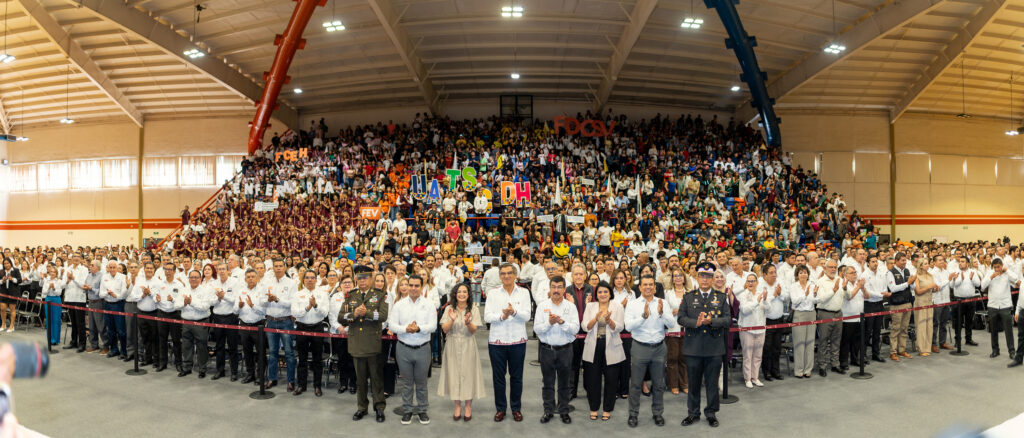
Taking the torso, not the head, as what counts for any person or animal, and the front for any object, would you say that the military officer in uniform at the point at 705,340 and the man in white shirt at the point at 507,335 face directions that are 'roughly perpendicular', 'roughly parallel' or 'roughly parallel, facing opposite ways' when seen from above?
roughly parallel

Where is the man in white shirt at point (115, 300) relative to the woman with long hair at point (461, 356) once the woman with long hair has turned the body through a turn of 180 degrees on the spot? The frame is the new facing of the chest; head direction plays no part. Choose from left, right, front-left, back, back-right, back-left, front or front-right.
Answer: front-left

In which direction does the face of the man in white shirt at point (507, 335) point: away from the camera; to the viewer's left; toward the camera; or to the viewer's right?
toward the camera

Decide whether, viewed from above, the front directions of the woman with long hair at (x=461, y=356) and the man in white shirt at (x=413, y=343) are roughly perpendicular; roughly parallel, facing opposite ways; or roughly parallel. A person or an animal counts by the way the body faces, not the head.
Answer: roughly parallel

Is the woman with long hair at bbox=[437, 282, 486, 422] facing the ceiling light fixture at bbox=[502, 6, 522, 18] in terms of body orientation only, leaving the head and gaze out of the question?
no

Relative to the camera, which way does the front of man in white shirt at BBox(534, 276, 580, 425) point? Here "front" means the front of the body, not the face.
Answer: toward the camera

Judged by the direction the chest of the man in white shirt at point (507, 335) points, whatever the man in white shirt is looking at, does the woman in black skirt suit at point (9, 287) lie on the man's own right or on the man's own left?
on the man's own right

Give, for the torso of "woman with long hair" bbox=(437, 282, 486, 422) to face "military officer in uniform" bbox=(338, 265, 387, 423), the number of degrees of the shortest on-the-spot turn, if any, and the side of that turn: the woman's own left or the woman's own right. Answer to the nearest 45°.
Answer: approximately 90° to the woman's own right

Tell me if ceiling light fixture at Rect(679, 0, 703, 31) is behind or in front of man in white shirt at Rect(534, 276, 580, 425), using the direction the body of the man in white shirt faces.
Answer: behind

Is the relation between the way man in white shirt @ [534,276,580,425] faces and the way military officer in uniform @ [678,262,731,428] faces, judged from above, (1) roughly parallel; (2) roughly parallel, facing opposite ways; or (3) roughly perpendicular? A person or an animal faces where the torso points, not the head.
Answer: roughly parallel

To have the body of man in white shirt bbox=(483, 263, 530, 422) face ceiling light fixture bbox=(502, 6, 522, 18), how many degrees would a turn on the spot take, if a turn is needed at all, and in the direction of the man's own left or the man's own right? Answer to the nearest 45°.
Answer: approximately 180°

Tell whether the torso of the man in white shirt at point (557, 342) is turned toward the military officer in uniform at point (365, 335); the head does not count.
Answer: no

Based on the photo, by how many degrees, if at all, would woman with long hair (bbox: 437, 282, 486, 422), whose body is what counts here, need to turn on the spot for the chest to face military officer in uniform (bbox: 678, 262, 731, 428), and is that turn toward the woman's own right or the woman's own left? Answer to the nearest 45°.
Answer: approximately 90° to the woman's own left

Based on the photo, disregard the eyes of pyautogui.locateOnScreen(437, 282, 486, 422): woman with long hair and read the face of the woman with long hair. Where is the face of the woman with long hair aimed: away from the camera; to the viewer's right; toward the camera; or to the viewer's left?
toward the camera

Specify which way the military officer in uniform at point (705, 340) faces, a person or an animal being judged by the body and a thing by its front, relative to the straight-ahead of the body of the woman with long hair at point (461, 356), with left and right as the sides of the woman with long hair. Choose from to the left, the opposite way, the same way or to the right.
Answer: the same way

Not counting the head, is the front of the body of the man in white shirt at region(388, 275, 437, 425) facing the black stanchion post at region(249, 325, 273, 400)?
no

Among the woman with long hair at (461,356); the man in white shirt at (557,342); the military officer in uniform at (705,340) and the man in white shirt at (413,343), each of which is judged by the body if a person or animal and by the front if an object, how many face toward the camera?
4

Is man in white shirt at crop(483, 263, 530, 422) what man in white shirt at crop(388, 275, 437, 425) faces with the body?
no

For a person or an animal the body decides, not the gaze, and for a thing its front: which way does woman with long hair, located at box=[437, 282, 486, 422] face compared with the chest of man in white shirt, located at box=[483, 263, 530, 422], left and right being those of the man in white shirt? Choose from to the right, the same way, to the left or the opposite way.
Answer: the same way

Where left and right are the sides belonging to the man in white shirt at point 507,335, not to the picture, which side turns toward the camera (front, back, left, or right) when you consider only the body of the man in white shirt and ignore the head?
front
